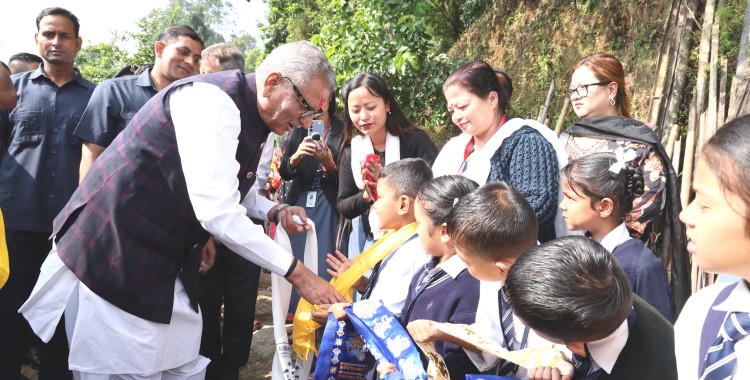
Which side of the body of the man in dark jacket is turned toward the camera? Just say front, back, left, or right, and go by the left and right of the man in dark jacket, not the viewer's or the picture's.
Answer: right

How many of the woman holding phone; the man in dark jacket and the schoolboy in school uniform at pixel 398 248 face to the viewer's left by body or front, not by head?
1

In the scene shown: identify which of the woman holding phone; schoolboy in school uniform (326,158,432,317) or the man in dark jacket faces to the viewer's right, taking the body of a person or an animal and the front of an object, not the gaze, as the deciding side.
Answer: the man in dark jacket

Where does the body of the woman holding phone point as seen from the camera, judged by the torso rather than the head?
toward the camera

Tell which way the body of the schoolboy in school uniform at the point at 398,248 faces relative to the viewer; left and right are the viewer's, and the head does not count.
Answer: facing to the left of the viewer

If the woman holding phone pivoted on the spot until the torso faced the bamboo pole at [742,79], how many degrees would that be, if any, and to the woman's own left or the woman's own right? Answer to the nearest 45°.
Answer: approximately 90° to the woman's own left

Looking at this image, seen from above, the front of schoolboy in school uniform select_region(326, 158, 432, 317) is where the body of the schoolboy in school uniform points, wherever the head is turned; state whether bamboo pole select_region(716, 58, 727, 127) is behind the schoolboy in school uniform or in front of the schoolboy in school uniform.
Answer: behind

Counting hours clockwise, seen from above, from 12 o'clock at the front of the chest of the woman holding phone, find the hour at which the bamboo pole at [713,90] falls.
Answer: The bamboo pole is roughly at 9 o'clock from the woman holding phone.

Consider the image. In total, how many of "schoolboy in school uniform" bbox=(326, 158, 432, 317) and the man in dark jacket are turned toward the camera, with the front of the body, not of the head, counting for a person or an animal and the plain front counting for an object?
0

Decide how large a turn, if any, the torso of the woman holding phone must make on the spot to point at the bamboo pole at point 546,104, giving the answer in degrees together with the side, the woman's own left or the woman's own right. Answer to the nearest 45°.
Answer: approximately 135° to the woman's own left

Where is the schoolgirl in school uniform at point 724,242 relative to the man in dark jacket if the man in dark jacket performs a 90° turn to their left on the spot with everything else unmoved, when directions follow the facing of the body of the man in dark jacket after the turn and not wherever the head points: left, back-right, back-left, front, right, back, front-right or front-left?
back-right

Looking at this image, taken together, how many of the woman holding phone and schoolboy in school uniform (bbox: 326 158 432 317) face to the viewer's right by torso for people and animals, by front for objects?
0

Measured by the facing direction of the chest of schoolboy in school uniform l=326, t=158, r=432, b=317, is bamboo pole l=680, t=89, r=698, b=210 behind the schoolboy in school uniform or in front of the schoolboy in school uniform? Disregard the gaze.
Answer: behind

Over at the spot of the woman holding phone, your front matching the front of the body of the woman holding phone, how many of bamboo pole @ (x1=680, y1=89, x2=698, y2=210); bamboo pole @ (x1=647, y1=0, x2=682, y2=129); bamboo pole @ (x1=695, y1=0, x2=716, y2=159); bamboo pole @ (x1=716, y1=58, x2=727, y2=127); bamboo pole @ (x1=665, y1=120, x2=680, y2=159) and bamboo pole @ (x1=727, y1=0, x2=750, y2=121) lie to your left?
6

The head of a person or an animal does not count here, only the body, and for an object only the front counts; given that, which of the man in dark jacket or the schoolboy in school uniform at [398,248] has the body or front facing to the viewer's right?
the man in dark jacket
